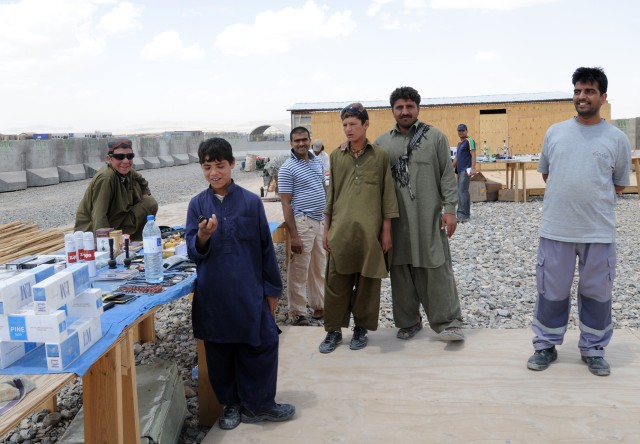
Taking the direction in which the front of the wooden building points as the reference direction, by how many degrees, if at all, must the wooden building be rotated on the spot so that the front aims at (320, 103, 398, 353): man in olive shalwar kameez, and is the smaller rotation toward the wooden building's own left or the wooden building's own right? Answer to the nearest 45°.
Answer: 0° — it already faces them

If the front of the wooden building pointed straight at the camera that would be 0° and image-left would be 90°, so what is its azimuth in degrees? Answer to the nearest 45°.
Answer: approximately 0°

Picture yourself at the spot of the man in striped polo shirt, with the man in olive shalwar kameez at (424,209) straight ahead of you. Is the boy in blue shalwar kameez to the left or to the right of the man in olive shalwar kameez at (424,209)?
right

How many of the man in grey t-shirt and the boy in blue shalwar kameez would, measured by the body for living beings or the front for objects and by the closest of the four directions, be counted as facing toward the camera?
2

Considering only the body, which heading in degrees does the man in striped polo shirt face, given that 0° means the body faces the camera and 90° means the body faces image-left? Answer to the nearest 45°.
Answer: approximately 315°
